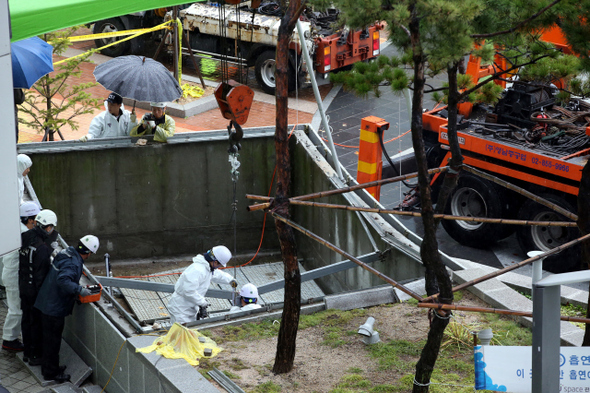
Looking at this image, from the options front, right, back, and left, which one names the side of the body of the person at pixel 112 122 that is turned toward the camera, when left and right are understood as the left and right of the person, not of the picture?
front

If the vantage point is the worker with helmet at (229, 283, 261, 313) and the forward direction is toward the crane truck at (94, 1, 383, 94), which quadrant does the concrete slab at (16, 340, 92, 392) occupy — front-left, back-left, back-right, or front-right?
back-left

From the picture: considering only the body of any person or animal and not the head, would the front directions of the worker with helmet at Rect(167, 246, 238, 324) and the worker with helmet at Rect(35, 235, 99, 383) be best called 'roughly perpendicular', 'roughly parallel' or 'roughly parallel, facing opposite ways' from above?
roughly parallel

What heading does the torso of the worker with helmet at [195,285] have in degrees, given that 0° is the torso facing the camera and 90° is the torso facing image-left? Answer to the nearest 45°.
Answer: approximately 270°

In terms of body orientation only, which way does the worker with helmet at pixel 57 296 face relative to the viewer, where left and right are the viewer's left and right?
facing to the right of the viewer

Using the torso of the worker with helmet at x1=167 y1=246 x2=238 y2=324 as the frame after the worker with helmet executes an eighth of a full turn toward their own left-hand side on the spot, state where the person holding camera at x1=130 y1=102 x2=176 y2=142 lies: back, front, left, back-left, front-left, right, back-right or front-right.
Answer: front-left

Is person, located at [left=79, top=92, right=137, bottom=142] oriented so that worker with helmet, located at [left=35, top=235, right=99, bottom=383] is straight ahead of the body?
yes

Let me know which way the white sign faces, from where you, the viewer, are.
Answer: facing the viewer

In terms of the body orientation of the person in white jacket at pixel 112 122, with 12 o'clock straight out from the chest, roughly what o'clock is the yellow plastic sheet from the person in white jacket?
The yellow plastic sheet is roughly at 12 o'clock from the person in white jacket.

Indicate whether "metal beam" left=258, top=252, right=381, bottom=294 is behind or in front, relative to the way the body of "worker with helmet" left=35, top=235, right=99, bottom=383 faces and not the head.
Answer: in front

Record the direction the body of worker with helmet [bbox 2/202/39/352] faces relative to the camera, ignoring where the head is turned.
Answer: to the viewer's right

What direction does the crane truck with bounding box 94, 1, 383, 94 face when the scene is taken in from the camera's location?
facing away from the viewer and to the left of the viewer

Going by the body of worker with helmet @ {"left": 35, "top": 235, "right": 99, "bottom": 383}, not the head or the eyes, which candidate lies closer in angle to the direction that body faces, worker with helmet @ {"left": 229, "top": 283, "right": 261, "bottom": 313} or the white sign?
the worker with helmet

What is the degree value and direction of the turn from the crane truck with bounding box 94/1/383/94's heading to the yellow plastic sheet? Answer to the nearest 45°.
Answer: approximately 135° to its left

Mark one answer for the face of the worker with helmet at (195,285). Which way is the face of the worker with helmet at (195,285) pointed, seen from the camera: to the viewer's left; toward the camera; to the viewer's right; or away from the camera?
to the viewer's right

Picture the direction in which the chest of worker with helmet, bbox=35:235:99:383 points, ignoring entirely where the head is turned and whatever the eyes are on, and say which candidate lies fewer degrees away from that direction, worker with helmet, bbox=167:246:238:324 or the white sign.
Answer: the worker with helmet

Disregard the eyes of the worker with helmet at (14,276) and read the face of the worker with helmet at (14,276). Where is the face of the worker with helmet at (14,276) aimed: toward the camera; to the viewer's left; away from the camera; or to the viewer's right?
to the viewer's right

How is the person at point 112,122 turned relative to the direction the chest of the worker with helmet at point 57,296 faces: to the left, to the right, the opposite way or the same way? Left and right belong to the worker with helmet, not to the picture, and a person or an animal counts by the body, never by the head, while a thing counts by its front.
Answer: to the right
